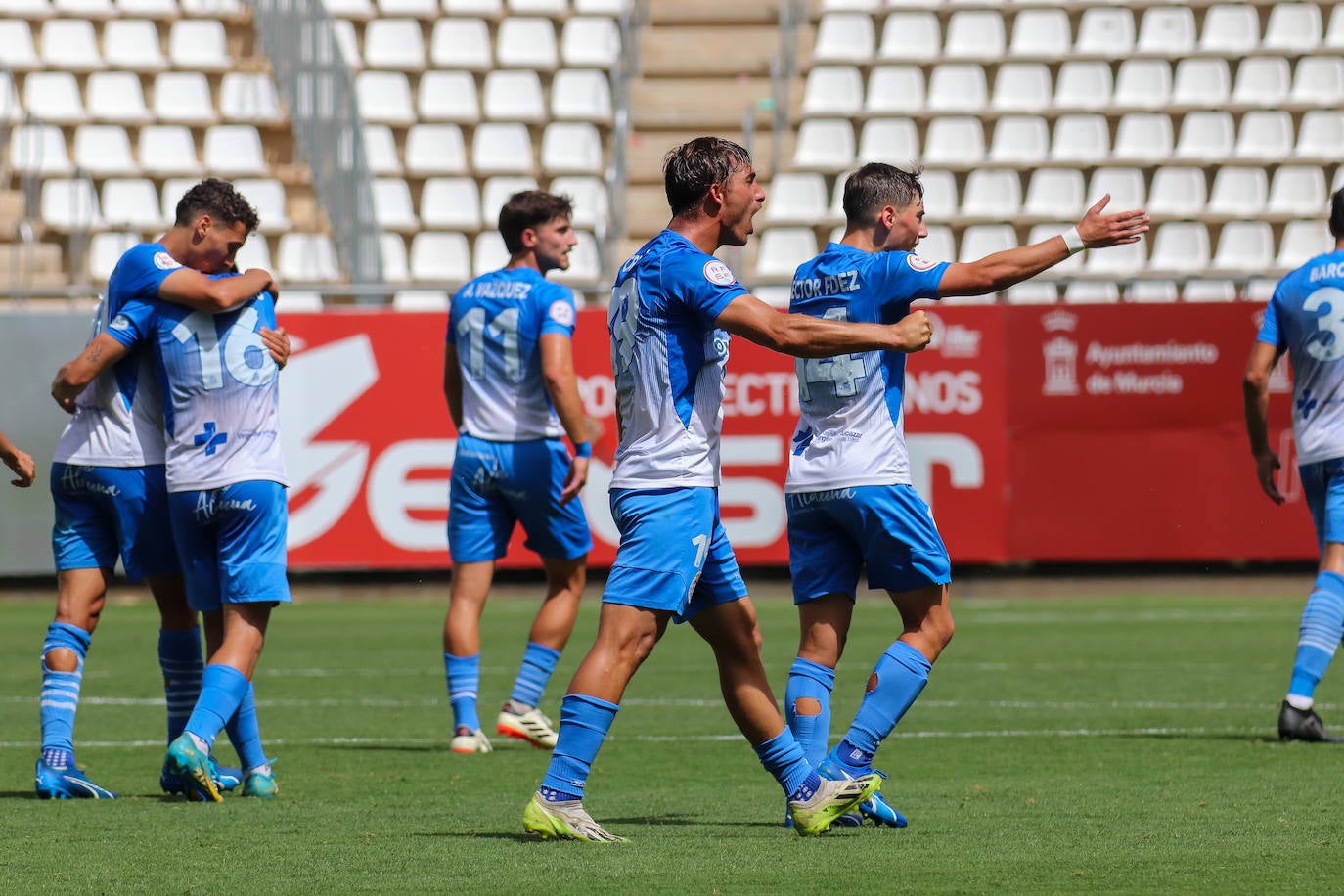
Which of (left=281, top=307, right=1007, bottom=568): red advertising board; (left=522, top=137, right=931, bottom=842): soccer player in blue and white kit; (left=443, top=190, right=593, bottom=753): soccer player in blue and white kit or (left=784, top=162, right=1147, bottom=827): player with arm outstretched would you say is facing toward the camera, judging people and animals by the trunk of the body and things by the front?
the red advertising board

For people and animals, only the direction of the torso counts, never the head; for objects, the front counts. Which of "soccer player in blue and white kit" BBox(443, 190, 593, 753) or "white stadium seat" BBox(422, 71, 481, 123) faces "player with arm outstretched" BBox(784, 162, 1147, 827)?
the white stadium seat

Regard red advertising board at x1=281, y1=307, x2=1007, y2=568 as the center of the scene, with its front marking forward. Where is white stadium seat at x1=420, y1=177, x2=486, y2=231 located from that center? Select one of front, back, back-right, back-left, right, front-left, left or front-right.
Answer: back

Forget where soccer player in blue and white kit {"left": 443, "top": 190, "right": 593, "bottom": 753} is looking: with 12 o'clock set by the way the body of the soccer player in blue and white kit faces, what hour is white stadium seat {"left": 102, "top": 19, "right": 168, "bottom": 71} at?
The white stadium seat is roughly at 10 o'clock from the soccer player in blue and white kit.

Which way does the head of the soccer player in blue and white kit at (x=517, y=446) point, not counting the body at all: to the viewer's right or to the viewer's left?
to the viewer's right

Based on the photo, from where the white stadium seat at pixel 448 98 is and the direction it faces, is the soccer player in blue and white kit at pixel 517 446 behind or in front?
in front

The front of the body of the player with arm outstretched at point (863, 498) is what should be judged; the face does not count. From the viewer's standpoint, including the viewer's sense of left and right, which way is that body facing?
facing away from the viewer and to the right of the viewer

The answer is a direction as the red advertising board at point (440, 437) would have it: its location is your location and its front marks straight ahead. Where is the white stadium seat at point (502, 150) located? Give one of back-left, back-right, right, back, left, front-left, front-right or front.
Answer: back

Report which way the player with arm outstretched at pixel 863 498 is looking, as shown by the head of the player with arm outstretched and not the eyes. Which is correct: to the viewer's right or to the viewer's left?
to the viewer's right

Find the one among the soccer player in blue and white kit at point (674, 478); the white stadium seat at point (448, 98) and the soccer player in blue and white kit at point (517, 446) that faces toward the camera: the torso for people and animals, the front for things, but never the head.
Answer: the white stadium seat

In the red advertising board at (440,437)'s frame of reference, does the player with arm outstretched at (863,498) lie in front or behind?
in front

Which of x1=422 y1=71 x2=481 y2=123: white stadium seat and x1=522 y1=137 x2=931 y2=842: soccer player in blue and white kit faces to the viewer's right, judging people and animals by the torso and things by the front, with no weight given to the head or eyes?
the soccer player in blue and white kit

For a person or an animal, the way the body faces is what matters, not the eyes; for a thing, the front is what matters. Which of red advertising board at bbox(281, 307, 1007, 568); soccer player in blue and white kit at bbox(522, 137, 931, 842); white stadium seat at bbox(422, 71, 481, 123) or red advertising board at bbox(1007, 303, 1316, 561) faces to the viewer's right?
the soccer player in blue and white kit
